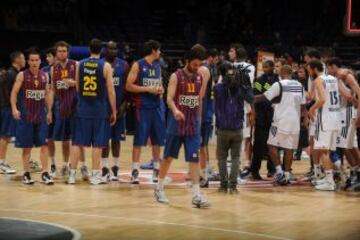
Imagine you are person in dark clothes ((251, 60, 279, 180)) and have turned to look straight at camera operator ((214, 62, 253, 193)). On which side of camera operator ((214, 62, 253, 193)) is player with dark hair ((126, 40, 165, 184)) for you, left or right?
right

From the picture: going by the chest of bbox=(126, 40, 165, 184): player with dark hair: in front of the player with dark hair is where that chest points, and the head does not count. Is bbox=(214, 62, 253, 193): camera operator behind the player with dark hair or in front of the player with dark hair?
in front

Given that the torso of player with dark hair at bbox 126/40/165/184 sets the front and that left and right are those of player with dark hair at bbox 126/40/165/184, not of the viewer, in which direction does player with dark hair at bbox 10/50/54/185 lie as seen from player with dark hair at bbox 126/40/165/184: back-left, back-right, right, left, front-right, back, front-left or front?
back-right

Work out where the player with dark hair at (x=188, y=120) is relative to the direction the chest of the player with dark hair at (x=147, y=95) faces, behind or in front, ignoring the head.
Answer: in front

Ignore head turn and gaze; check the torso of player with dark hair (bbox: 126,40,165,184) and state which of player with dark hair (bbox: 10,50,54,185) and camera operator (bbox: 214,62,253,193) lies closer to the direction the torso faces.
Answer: the camera operator

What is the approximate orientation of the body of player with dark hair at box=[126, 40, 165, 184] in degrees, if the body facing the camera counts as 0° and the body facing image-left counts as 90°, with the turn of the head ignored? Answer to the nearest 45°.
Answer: approximately 315°

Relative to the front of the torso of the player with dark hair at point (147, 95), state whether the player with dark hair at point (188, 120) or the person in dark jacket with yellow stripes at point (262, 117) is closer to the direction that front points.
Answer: the player with dark hair
